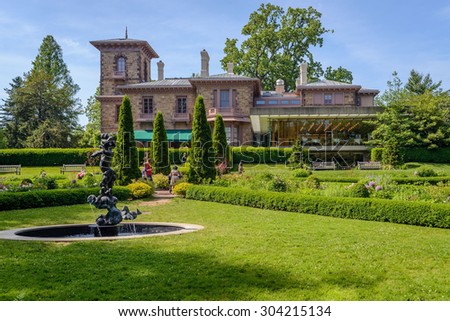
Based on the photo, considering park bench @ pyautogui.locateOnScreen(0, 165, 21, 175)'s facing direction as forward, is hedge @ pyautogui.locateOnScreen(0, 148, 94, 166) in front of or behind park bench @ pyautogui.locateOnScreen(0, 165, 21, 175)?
behind

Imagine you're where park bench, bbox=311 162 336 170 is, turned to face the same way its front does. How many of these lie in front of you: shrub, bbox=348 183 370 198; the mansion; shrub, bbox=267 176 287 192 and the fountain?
3

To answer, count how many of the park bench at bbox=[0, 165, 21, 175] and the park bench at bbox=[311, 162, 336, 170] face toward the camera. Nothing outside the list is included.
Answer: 2

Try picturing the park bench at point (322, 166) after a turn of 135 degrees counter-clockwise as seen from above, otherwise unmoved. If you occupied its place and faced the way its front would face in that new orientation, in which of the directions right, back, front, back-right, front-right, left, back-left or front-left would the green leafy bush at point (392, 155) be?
front-right

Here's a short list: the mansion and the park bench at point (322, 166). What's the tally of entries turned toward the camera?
2

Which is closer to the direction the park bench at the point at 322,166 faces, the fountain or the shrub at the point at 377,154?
the fountain

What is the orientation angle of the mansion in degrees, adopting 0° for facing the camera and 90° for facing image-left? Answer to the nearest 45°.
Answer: approximately 0°

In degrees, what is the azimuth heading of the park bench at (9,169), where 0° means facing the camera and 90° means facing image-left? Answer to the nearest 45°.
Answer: approximately 0°

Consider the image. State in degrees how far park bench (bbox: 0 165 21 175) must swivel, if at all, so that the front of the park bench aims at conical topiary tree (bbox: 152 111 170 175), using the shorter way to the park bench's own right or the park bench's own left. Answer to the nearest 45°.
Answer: approximately 45° to the park bench's own left

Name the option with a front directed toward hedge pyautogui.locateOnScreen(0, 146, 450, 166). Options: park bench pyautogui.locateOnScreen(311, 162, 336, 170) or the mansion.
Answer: the mansion

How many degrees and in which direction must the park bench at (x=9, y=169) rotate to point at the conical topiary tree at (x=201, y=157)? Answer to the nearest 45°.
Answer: approximately 45° to its left
